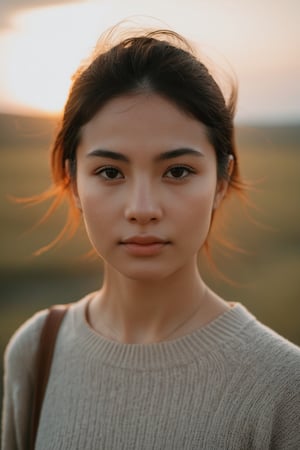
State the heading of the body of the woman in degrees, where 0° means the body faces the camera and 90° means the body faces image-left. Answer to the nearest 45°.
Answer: approximately 0°
